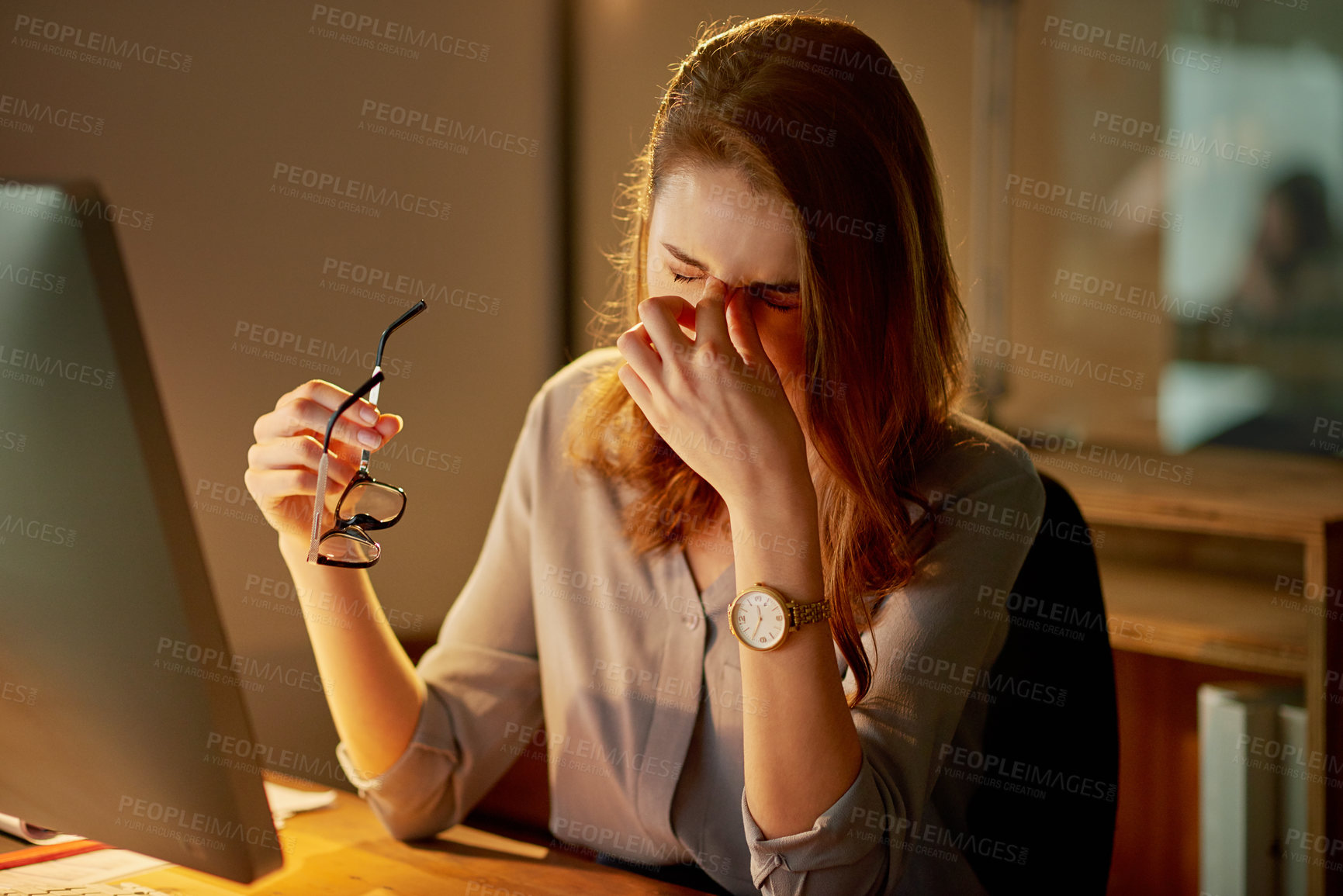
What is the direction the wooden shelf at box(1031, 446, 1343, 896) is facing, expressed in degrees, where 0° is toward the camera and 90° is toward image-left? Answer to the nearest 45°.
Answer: approximately 45°

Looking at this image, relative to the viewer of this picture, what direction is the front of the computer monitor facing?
facing away from the viewer and to the right of the viewer

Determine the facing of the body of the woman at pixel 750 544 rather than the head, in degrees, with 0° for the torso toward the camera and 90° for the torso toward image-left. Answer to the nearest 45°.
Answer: approximately 45°
